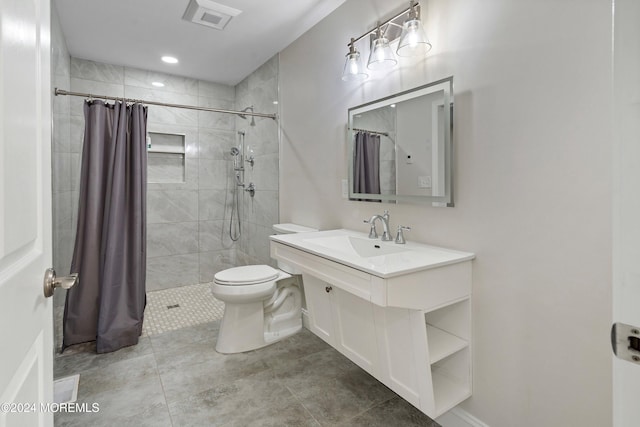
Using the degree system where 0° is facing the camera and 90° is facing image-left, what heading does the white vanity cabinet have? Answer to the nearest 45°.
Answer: approximately 45°

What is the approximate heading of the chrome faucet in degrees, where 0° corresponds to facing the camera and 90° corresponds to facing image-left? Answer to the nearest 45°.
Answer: approximately 45°

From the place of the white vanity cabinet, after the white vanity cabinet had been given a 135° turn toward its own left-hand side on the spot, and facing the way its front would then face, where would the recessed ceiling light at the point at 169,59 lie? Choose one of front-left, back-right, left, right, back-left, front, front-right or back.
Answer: back-left

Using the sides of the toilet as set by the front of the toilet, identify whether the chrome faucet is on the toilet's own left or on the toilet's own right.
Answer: on the toilet's own left

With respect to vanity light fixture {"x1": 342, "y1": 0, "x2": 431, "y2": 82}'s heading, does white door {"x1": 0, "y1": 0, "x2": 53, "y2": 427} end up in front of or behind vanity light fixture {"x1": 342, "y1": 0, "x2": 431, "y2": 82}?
in front
